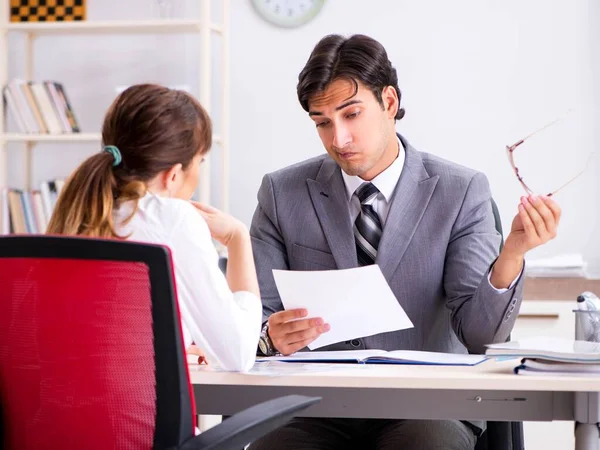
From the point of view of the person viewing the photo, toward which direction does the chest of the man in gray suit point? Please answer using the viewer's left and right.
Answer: facing the viewer

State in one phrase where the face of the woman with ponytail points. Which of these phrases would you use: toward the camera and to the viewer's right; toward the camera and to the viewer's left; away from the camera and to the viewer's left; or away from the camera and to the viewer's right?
away from the camera and to the viewer's right

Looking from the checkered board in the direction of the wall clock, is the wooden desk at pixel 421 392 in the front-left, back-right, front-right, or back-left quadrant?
front-right

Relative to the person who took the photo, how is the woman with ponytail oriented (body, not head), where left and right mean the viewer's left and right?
facing away from the viewer and to the right of the viewer

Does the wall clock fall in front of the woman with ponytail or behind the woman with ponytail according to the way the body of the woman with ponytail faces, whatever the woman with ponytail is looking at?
in front

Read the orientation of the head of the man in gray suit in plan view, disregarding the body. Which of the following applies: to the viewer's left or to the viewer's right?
to the viewer's left

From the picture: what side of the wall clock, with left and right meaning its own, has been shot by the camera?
front

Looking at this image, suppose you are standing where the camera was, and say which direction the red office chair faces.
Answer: facing away from the viewer and to the right of the viewer

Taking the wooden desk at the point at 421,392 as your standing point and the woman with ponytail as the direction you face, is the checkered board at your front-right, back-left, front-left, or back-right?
front-right

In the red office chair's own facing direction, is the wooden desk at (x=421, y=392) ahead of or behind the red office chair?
ahead

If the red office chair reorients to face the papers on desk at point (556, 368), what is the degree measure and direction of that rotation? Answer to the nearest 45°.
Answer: approximately 45° to its right

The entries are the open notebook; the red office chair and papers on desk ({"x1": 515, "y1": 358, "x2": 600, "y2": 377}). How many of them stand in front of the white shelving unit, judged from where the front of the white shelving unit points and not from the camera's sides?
3
